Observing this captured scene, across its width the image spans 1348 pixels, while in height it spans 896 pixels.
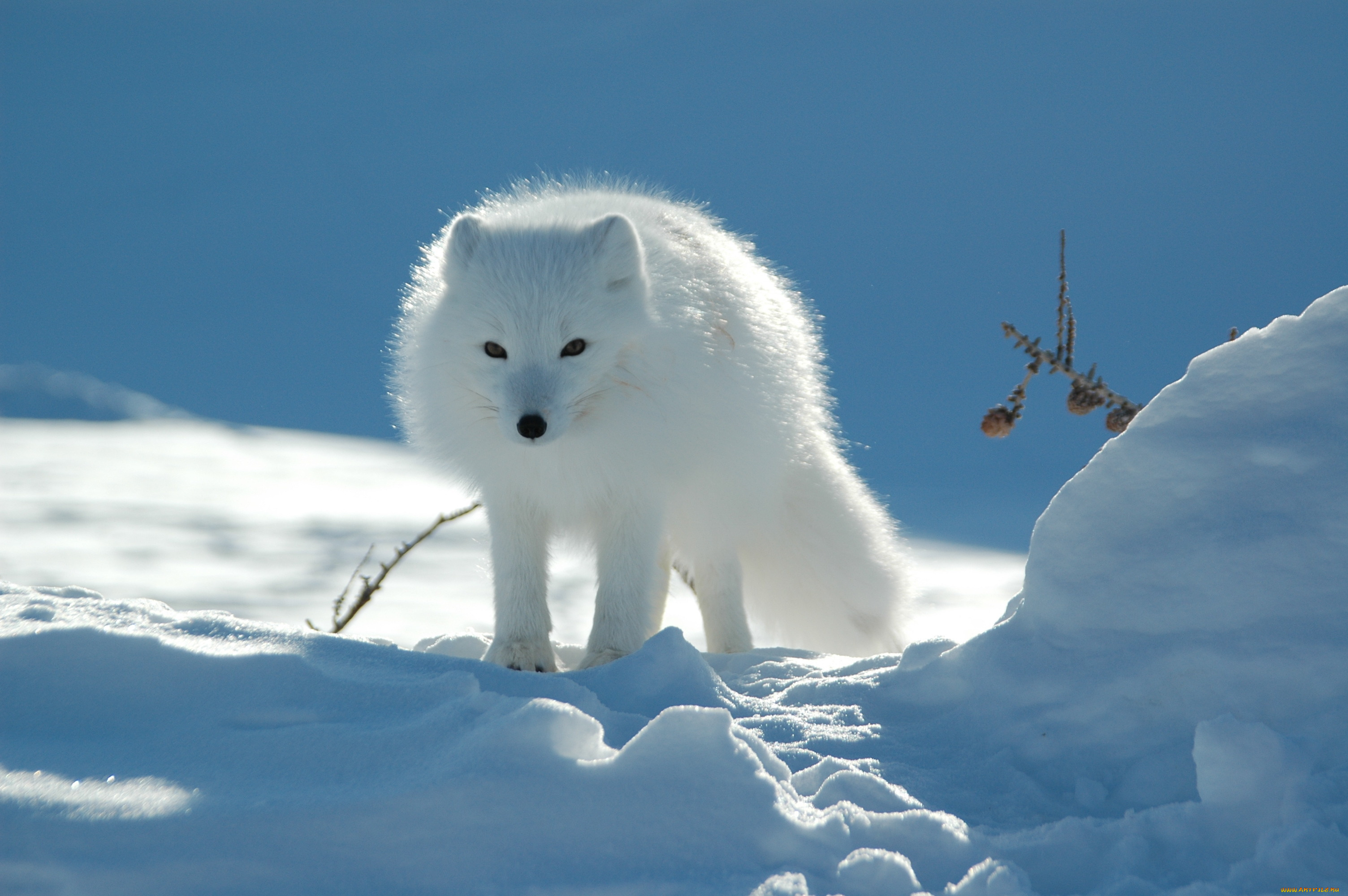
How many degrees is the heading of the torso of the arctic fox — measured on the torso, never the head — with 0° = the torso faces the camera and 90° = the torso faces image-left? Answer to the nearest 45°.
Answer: approximately 45°
